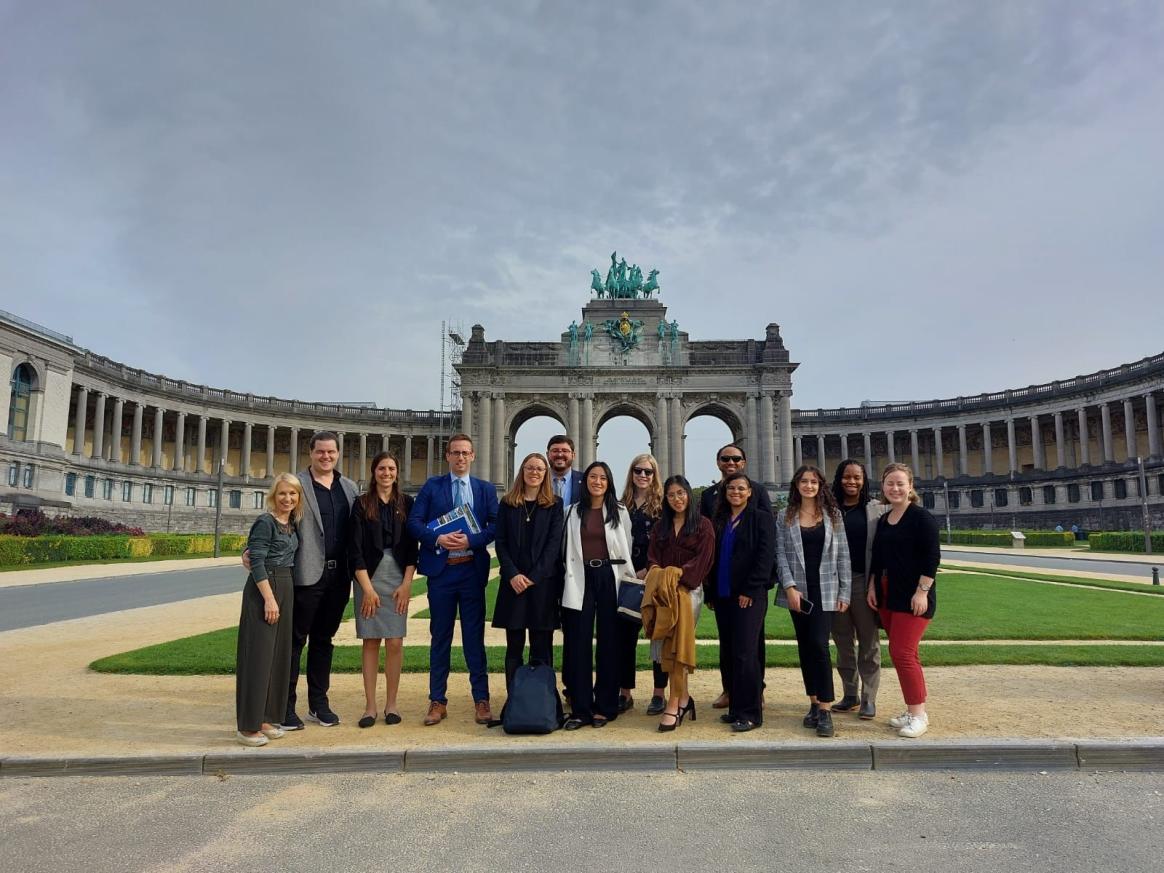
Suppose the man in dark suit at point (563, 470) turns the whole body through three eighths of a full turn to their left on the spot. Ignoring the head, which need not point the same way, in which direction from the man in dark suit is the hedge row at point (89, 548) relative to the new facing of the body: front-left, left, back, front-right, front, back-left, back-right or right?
left

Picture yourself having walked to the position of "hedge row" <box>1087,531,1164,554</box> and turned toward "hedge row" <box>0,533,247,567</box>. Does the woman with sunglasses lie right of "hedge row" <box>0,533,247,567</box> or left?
left

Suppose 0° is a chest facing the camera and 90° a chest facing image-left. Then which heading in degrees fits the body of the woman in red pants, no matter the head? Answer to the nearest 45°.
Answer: approximately 45°

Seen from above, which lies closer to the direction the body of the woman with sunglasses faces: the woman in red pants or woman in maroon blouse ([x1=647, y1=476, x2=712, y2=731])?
the woman in maroon blouse

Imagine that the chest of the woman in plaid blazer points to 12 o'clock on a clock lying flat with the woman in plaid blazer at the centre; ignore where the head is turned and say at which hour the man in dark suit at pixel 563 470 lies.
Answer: The man in dark suit is roughly at 3 o'clock from the woman in plaid blazer.

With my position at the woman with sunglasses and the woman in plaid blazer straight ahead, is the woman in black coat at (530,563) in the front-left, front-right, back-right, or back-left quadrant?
back-right

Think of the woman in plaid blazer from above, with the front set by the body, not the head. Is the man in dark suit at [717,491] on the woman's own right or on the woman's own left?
on the woman's own right

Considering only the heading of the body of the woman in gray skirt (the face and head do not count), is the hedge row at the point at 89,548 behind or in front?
behind
